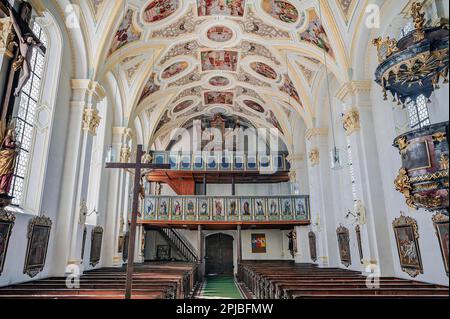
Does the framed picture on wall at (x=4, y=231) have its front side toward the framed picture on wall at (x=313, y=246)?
no

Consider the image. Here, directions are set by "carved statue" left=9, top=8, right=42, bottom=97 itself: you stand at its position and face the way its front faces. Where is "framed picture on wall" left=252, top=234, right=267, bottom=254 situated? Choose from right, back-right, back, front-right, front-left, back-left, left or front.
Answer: left

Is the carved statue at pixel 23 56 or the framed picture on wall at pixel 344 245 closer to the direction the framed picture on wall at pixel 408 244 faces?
the carved statue

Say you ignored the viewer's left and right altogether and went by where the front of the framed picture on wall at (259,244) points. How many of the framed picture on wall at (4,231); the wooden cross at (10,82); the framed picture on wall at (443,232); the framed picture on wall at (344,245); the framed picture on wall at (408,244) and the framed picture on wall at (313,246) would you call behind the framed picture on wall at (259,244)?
0

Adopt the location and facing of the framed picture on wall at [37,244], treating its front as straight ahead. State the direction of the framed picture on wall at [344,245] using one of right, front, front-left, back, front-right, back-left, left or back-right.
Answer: front-left

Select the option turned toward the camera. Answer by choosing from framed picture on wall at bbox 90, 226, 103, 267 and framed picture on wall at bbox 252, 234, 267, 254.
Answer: framed picture on wall at bbox 252, 234, 267, 254

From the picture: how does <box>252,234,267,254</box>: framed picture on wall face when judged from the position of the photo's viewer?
facing the viewer

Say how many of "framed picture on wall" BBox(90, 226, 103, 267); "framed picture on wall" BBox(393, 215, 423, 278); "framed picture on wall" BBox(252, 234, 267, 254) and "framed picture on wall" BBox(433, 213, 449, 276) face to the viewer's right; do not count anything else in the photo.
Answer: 1

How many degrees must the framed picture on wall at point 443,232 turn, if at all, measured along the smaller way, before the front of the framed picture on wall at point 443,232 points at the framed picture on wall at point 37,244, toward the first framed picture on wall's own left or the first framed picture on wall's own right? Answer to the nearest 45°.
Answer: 0° — it already faces it

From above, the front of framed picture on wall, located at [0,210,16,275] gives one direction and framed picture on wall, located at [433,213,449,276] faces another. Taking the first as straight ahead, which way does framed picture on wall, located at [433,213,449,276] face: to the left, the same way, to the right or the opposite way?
the opposite way

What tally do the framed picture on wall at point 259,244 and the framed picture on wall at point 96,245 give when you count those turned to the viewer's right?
1

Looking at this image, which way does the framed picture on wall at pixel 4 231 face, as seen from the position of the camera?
facing the viewer and to the right of the viewer

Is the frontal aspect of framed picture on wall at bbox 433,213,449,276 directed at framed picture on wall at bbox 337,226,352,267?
no

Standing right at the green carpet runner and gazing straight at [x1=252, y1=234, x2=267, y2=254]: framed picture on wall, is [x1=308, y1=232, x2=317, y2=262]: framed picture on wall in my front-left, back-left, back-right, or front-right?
front-right

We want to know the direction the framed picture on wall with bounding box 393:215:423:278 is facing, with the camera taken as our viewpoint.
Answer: facing the viewer and to the left of the viewer

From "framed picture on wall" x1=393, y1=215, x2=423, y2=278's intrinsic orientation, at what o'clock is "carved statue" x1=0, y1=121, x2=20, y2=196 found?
The carved statue is roughly at 12 o'clock from the framed picture on wall.

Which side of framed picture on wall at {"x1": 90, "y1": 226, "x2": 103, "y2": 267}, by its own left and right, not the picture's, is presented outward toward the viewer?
right

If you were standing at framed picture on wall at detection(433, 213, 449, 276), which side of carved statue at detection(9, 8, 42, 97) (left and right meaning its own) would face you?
front

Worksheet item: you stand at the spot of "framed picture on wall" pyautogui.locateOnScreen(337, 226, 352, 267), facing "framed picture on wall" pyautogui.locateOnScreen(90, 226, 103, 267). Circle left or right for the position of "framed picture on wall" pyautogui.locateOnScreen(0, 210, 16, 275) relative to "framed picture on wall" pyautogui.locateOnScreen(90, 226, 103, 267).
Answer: left
